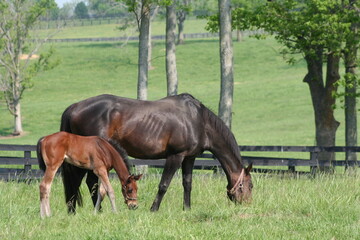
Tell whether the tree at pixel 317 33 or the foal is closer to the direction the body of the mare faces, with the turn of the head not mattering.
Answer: the tree

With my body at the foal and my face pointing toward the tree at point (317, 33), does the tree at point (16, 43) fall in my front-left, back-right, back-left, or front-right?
front-left

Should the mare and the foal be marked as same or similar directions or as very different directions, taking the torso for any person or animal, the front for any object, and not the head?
same or similar directions

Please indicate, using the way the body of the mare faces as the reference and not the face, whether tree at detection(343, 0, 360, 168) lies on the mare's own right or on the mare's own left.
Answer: on the mare's own left

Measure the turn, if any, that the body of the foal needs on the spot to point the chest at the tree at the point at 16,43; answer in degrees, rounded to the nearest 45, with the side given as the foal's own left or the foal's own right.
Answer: approximately 90° to the foal's own left

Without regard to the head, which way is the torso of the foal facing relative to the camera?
to the viewer's right

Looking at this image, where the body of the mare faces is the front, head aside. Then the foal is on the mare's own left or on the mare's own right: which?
on the mare's own right

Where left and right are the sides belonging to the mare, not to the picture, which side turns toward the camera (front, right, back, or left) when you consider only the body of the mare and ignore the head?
right

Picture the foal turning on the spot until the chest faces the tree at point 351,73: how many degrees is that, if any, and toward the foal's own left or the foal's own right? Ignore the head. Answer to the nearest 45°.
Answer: approximately 45° to the foal's own left

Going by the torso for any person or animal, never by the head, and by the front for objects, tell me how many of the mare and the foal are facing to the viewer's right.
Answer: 2

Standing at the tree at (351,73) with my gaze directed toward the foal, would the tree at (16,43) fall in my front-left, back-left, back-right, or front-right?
back-right
